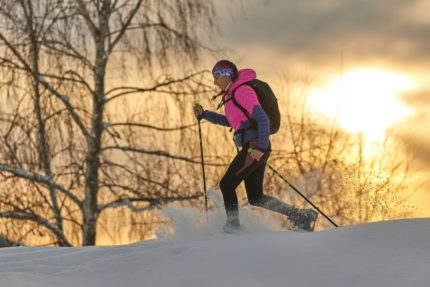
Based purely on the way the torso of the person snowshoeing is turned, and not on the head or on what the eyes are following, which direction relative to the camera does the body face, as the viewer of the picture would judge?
to the viewer's left
